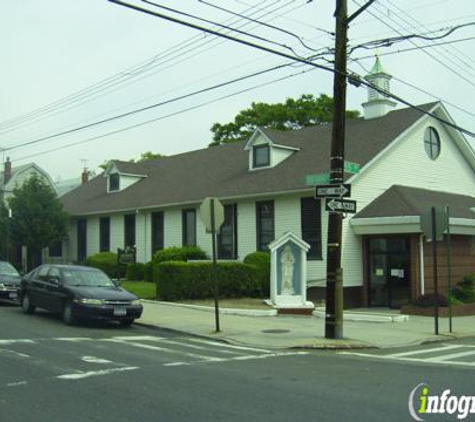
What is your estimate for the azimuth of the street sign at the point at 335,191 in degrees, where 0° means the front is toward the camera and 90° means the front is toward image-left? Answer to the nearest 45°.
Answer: approximately 0°

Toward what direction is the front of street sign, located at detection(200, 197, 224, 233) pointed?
away from the camera

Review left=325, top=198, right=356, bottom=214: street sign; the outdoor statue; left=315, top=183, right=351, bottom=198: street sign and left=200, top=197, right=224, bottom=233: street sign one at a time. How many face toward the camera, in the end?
3

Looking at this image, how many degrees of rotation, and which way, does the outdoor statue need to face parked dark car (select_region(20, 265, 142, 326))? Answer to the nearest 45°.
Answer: approximately 45° to its right

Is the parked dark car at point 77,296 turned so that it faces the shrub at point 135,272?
no

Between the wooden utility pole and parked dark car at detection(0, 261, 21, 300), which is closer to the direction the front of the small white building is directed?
the wooden utility pole

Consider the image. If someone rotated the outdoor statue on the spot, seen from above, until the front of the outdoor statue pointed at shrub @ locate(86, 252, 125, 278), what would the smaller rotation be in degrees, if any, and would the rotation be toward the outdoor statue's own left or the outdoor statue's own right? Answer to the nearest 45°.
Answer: approximately 135° to the outdoor statue's own right

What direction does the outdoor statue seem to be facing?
toward the camera

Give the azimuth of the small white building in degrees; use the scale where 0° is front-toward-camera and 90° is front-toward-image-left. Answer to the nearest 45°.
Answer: approximately 315°

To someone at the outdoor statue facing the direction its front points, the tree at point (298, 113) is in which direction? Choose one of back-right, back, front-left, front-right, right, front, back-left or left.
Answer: back

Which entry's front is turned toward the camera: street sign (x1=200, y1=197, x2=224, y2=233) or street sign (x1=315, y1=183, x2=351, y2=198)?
street sign (x1=315, y1=183, x2=351, y2=198)

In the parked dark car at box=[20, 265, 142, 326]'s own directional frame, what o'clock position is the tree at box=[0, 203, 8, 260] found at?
The tree is roughly at 7 o'clock from the parked dark car.
